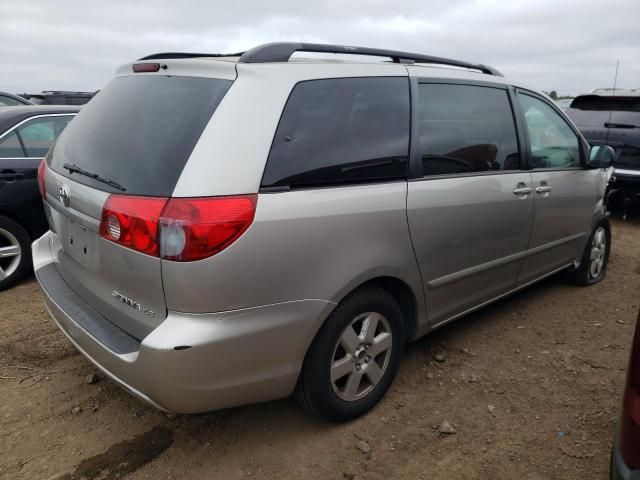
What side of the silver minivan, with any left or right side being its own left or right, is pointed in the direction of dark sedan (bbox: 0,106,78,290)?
left

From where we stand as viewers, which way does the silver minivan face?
facing away from the viewer and to the right of the viewer
